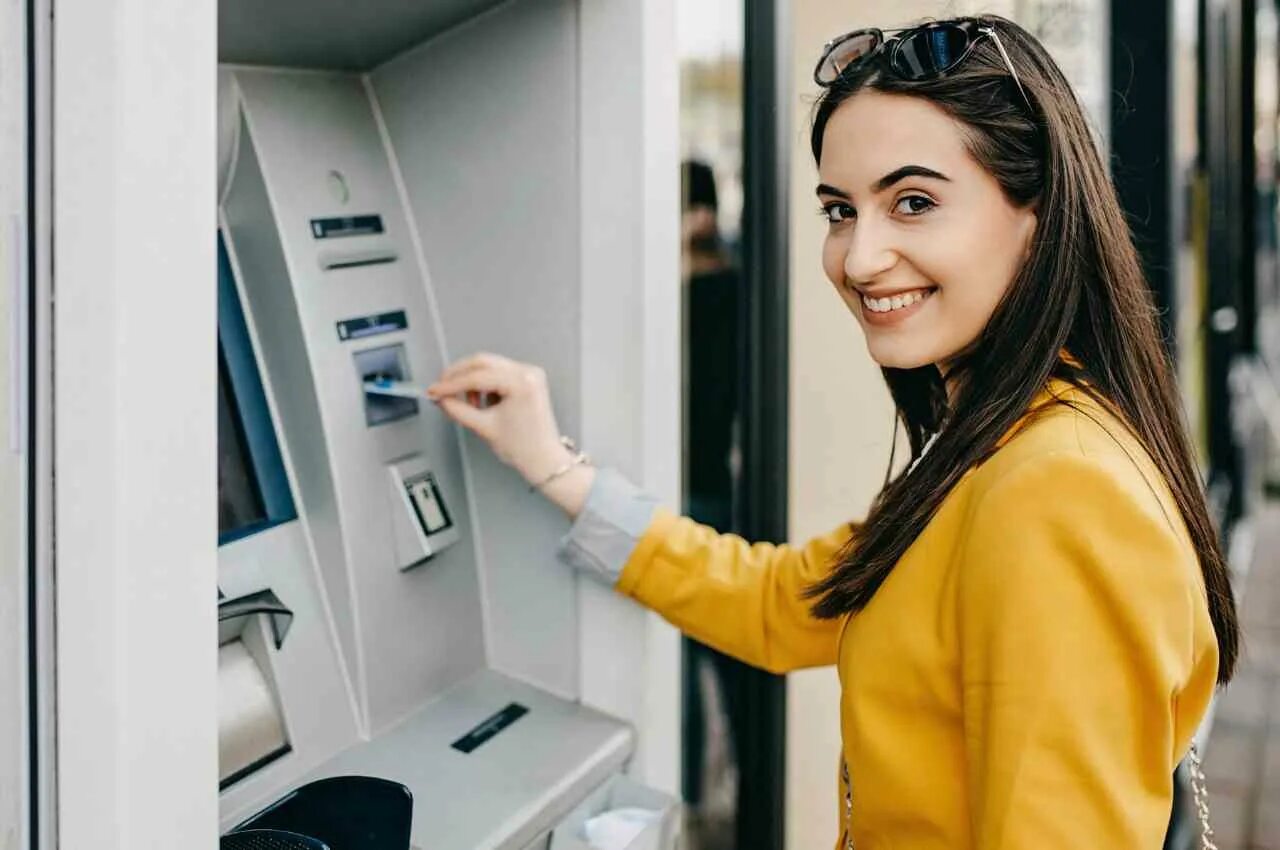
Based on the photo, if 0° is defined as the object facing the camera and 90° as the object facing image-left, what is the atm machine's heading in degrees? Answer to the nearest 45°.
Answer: approximately 315°

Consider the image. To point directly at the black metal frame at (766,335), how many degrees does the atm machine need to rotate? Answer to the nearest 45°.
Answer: approximately 90° to its left

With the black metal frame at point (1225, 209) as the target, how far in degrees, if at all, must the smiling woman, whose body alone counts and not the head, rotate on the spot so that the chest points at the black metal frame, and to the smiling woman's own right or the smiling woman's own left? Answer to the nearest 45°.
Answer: approximately 90° to the smiling woman's own right

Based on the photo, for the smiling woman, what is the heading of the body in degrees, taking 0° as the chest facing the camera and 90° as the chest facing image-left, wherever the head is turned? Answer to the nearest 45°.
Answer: approximately 90°

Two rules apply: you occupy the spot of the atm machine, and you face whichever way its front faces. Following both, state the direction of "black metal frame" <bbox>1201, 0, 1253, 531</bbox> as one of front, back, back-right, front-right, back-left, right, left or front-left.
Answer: left

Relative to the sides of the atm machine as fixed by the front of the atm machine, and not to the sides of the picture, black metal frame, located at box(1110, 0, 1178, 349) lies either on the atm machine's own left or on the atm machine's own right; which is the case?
on the atm machine's own left

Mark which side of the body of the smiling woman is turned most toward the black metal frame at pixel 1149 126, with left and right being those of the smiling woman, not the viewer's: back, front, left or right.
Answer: right
